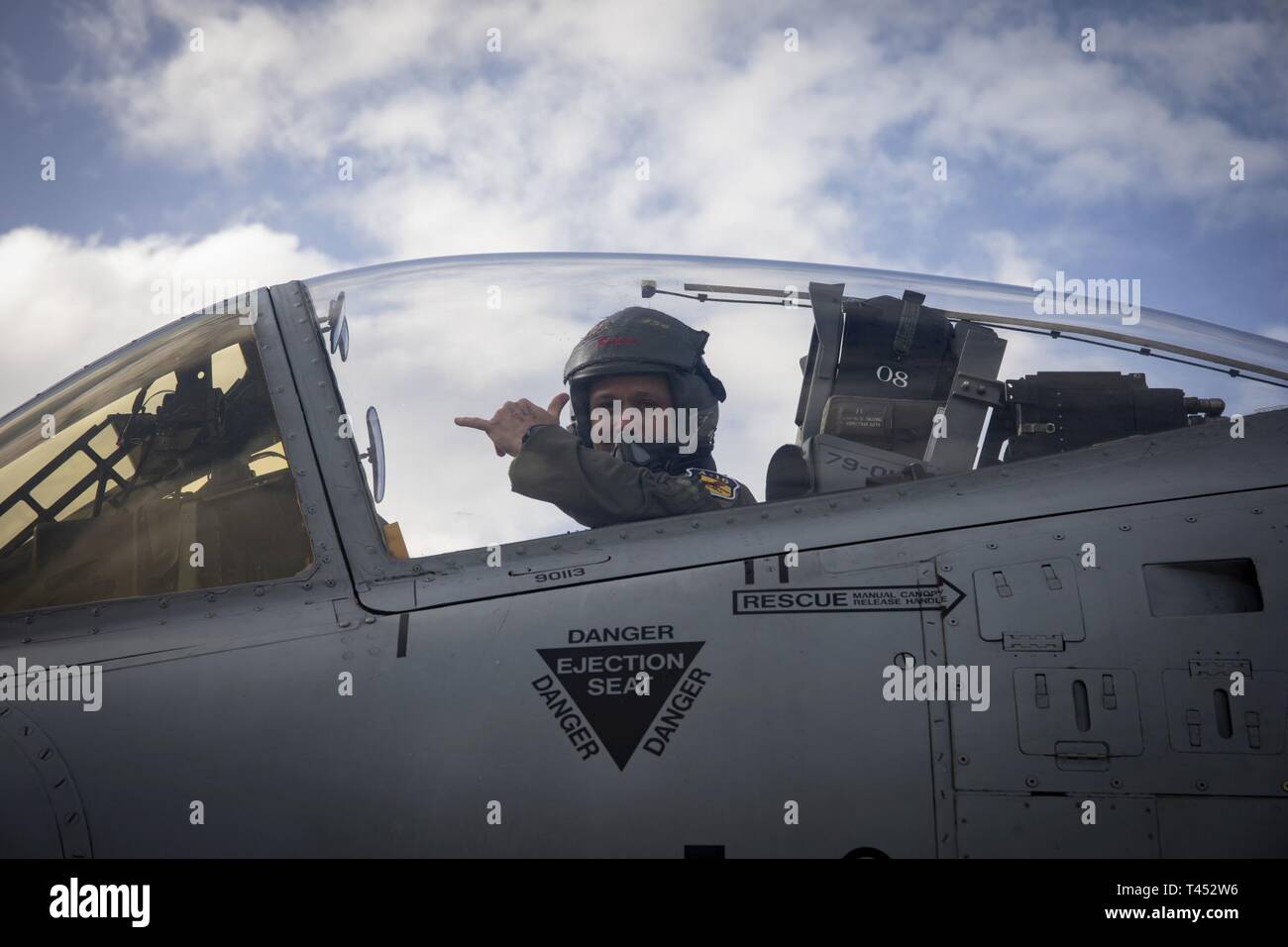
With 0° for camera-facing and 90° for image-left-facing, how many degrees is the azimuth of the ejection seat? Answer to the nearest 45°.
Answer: approximately 90°

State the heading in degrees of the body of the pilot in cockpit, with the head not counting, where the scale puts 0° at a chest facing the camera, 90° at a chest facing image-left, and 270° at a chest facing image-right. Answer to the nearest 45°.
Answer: approximately 45°

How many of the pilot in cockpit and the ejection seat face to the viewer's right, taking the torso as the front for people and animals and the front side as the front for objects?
0

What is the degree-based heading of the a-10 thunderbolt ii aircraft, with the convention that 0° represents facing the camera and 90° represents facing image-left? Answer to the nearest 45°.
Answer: approximately 90°
